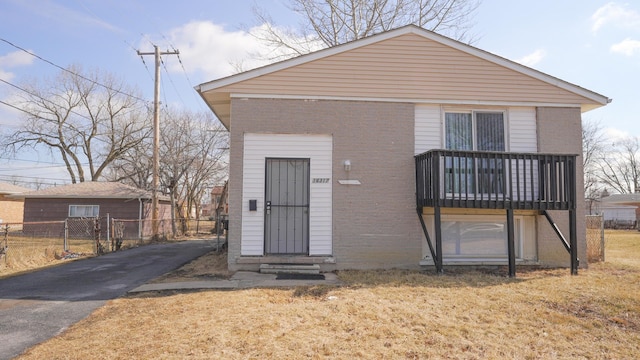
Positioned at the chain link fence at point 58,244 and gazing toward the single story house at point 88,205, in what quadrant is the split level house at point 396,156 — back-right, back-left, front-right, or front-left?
back-right

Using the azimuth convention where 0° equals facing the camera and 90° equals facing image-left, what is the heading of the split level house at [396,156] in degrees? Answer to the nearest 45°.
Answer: approximately 0°

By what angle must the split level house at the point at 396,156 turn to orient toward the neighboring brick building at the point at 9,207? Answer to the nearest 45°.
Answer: approximately 135° to its right

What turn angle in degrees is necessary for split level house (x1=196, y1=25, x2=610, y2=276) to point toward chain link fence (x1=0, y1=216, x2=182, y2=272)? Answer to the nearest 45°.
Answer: approximately 90° to its right

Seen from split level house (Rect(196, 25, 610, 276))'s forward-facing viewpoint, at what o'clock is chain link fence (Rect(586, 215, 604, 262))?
The chain link fence is roughly at 8 o'clock from the split level house.

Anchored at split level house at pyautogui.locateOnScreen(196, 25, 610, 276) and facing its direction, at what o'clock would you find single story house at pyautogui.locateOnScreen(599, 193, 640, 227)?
single story house at pyautogui.locateOnScreen(599, 193, 640, 227) is roughly at 7 o'clock from split level house at pyautogui.locateOnScreen(196, 25, 610, 276).

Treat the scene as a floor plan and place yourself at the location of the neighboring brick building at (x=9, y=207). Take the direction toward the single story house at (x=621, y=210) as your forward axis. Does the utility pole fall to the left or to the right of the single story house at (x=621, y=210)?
right

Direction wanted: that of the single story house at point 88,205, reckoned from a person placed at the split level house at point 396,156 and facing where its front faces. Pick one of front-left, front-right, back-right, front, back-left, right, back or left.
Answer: back-right

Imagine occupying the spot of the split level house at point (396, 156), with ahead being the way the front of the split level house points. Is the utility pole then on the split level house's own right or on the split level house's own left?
on the split level house's own right

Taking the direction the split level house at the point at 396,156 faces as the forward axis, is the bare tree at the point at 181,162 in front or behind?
behind
